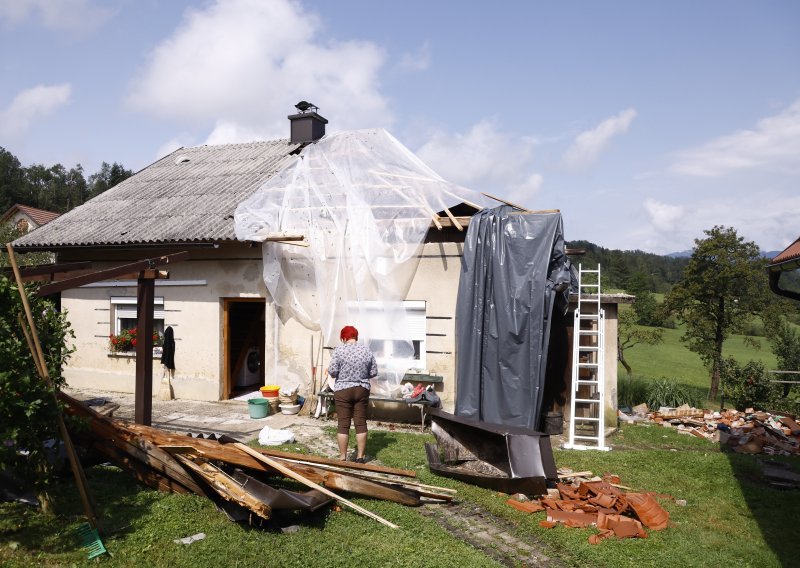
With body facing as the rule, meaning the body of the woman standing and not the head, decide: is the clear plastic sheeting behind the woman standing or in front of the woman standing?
in front

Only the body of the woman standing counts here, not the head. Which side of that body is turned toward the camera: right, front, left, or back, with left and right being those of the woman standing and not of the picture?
back

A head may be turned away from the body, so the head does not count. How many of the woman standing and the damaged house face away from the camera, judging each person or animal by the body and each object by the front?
1

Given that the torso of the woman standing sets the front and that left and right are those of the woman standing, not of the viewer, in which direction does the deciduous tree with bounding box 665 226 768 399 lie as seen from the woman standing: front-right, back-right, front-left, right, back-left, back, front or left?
front-right

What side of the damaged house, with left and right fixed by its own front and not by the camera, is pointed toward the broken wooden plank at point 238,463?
front

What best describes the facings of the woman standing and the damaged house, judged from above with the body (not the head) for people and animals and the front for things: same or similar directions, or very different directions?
very different directions

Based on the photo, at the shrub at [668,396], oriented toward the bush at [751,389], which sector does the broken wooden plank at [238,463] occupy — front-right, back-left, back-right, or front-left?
back-right

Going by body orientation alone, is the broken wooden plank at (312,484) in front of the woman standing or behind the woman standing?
behind

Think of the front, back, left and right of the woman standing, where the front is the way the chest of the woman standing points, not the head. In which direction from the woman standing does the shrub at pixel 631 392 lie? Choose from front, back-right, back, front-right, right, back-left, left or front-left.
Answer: front-right

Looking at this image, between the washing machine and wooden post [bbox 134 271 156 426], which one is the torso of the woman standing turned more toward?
the washing machine

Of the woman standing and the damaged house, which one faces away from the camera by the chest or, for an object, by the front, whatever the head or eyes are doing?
the woman standing

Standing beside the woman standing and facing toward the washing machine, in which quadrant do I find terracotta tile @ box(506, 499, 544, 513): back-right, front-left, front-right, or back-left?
back-right
